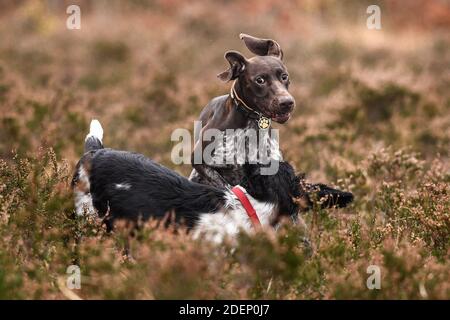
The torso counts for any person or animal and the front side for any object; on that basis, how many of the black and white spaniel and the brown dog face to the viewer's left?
0

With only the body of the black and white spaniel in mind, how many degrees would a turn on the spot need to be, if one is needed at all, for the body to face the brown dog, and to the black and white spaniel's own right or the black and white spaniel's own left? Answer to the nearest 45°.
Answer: approximately 45° to the black and white spaniel's own left

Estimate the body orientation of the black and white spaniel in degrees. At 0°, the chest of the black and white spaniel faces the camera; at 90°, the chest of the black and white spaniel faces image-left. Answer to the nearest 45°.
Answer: approximately 270°

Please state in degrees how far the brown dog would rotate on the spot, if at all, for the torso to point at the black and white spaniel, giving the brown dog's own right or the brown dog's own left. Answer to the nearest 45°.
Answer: approximately 45° to the brown dog's own right

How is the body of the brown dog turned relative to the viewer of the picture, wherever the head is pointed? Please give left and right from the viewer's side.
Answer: facing the viewer and to the right of the viewer
